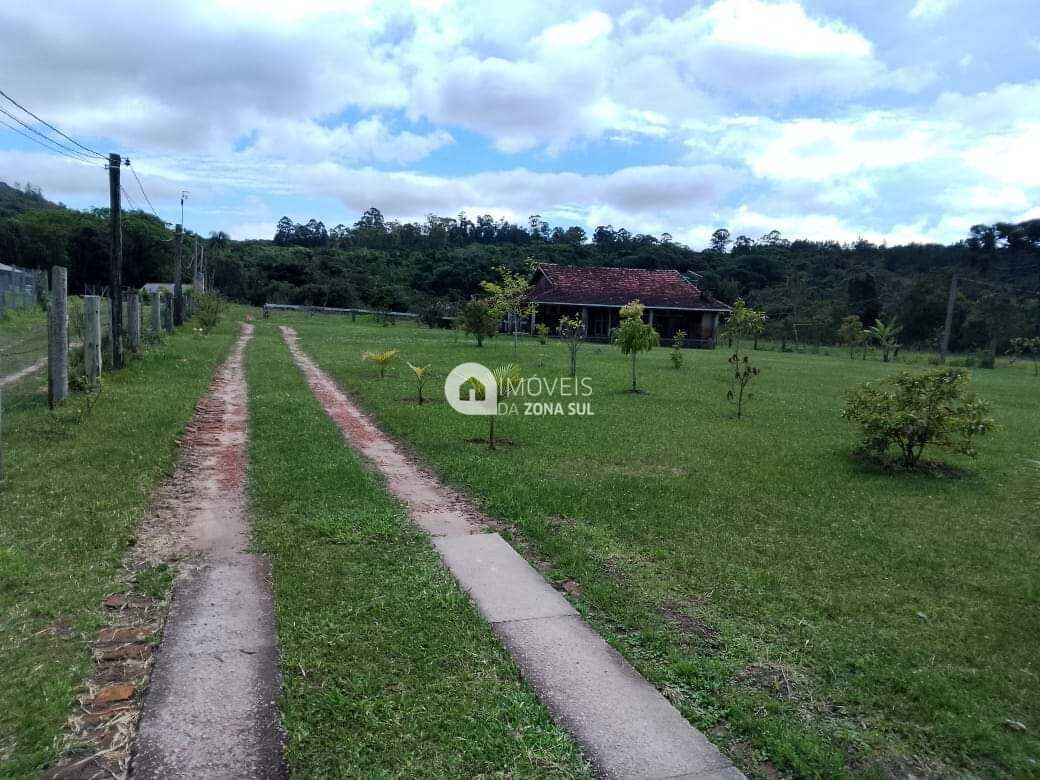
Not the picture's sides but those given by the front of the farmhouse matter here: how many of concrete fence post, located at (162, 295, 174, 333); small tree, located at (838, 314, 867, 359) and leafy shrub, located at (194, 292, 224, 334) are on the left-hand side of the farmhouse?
1

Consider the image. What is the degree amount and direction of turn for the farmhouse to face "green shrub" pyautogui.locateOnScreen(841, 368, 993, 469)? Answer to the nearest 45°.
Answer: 0° — it already faces it

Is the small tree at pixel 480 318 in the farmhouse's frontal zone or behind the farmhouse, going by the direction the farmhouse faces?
frontal zone

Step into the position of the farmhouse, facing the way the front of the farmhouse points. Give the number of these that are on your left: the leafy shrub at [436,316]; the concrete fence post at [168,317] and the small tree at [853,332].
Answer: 1

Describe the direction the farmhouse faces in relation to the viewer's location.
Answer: facing the viewer

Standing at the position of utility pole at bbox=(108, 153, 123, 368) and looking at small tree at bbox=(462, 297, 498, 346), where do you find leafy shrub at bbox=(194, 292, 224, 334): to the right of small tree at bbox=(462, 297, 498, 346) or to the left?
left

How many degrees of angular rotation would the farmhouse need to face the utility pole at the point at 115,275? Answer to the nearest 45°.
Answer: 0° — it already faces it

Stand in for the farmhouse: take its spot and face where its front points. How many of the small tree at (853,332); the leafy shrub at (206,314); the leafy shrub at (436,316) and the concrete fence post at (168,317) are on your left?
1

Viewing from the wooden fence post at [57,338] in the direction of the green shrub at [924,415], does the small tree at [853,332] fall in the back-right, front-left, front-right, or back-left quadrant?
front-left

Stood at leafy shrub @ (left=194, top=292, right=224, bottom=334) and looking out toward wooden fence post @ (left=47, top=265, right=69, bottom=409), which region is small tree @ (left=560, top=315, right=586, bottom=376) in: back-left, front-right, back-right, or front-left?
front-left

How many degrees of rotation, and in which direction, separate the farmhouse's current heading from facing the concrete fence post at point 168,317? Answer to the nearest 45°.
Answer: approximately 45° to its right

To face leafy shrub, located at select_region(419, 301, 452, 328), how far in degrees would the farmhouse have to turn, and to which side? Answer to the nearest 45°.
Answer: approximately 90° to its right
